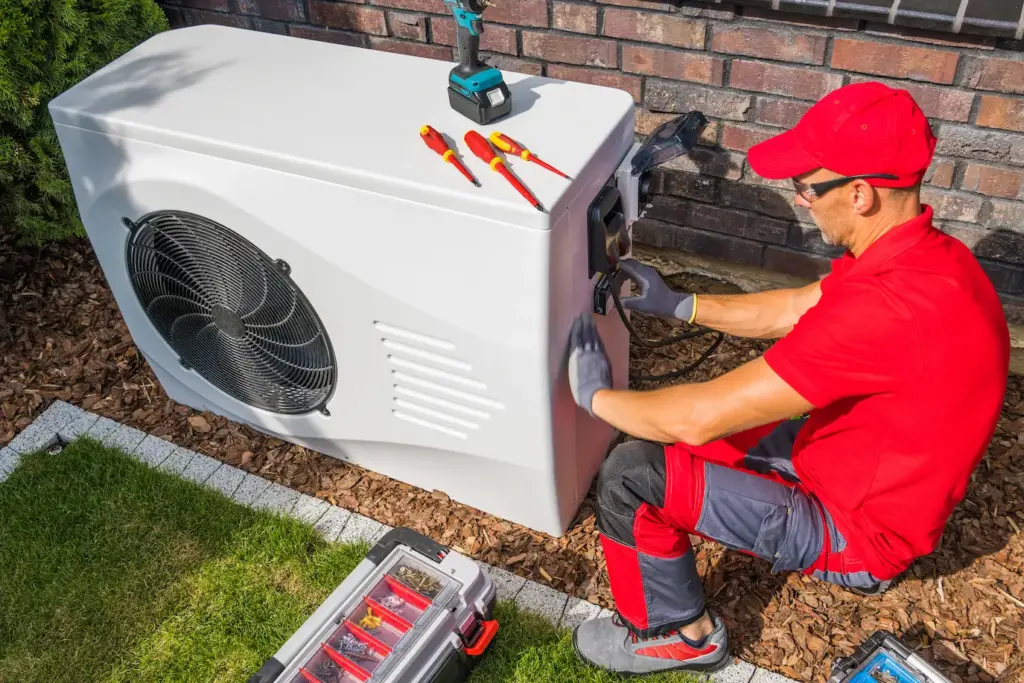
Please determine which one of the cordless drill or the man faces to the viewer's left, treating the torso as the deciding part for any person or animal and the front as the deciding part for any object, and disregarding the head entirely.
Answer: the man

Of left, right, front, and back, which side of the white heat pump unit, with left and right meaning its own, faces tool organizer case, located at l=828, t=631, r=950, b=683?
left

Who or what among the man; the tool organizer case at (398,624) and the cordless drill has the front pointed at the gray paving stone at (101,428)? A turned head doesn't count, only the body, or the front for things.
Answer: the man

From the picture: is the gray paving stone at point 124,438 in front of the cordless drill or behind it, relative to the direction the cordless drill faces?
behind

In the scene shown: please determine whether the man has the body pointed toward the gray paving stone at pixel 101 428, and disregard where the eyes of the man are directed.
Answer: yes

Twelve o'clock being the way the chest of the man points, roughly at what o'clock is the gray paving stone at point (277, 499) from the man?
The gray paving stone is roughly at 12 o'clock from the man.

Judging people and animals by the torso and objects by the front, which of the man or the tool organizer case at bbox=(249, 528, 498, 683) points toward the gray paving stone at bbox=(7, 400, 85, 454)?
the man

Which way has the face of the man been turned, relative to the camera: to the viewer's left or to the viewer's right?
to the viewer's left

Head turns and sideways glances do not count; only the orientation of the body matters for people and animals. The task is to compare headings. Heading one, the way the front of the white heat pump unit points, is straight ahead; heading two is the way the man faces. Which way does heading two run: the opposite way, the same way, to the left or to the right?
to the right

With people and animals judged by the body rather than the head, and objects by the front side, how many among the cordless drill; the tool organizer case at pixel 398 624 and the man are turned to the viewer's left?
1

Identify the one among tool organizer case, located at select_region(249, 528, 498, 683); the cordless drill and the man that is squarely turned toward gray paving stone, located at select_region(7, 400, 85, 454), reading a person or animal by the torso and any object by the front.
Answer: the man
